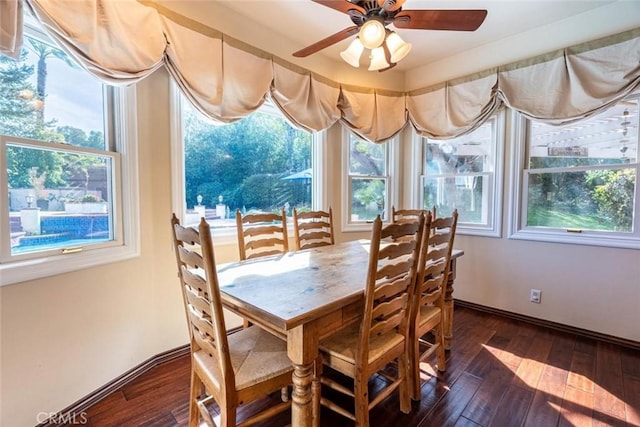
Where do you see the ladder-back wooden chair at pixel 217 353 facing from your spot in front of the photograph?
facing away from the viewer and to the right of the viewer

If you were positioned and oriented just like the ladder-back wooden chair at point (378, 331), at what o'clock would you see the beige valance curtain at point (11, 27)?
The beige valance curtain is roughly at 10 o'clock from the ladder-back wooden chair.

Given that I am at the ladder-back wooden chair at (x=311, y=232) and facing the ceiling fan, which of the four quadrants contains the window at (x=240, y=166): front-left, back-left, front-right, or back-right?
back-right

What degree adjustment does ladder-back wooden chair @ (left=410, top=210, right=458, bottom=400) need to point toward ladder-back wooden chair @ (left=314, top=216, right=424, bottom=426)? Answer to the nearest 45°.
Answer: approximately 90° to its left

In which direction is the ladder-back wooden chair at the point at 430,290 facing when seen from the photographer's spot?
facing away from the viewer and to the left of the viewer

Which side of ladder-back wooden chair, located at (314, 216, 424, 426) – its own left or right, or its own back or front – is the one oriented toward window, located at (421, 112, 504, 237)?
right

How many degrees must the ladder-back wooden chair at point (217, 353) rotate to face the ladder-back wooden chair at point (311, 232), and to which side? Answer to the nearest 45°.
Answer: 0° — it already faces it

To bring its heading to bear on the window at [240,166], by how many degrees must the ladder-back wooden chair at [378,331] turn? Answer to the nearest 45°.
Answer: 0° — it already faces it

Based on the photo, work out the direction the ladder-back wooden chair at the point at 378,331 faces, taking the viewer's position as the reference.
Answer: facing away from the viewer and to the left of the viewer
